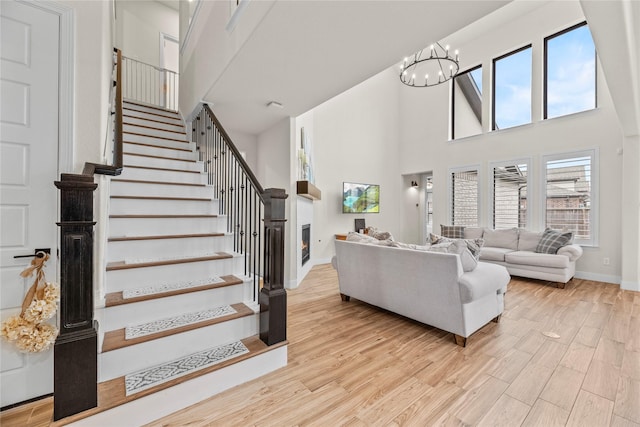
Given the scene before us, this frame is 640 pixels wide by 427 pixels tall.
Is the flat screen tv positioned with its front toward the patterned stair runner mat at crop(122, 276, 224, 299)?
no

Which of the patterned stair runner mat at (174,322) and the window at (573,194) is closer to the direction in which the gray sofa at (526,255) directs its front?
the patterned stair runner mat

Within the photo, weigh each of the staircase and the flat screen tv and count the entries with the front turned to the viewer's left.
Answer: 0

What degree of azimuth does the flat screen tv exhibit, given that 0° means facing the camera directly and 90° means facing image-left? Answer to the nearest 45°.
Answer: approximately 315°

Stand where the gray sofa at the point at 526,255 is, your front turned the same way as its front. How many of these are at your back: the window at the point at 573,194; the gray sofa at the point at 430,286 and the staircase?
1

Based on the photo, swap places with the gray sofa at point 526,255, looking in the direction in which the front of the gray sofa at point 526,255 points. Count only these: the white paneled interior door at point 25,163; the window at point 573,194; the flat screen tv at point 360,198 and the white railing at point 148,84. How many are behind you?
1

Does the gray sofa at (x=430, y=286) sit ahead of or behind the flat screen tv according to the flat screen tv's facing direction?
ahead

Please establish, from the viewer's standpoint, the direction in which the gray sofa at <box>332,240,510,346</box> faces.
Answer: facing away from the viewer and to the right of the viewer

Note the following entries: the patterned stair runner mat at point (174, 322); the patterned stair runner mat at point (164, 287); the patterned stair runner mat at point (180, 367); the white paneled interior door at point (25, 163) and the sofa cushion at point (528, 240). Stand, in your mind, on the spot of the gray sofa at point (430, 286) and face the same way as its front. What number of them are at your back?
4

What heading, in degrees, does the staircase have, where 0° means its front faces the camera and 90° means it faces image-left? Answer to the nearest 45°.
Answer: approximately 315°

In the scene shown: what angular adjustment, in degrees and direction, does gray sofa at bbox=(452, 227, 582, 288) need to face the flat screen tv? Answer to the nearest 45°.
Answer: approximately 45° to its right

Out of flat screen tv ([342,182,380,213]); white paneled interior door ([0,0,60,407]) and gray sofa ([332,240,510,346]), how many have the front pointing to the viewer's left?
0

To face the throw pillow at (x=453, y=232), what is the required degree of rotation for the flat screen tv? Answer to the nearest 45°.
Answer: approximately 45° to its left
